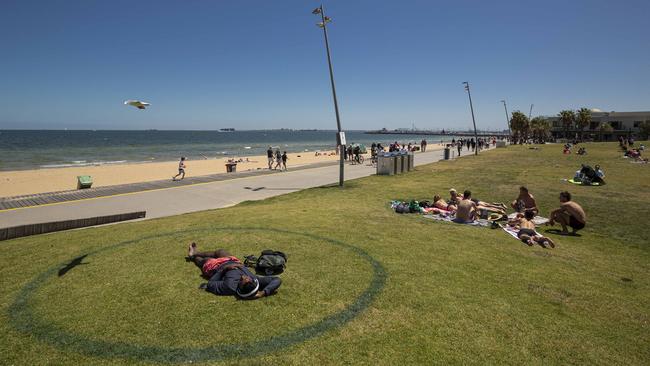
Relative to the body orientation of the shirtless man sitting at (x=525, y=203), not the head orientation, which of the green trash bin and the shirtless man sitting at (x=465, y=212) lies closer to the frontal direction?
the shirtless man sitting

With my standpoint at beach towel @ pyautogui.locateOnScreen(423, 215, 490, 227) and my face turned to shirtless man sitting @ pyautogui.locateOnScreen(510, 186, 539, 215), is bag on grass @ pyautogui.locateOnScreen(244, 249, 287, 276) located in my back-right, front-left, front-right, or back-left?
back-right

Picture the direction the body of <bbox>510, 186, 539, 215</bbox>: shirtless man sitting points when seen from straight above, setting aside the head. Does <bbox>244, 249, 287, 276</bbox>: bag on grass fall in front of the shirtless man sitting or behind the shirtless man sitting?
in front

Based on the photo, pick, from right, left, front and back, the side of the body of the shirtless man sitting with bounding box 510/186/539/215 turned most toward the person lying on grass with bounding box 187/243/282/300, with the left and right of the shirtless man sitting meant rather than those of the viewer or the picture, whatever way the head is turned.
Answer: front

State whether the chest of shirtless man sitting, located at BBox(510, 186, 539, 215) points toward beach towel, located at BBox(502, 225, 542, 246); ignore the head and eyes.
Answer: yes

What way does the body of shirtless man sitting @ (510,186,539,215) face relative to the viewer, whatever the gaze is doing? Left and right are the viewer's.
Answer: facing the viewer

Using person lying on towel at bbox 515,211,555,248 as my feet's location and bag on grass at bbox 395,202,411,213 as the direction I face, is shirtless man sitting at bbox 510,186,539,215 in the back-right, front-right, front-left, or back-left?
front-right

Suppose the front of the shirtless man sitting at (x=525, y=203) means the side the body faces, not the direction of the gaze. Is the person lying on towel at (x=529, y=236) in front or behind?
in front

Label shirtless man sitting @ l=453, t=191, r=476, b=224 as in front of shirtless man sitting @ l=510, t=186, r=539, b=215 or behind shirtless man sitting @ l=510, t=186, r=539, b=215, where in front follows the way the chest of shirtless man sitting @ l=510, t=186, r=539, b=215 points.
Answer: in front
